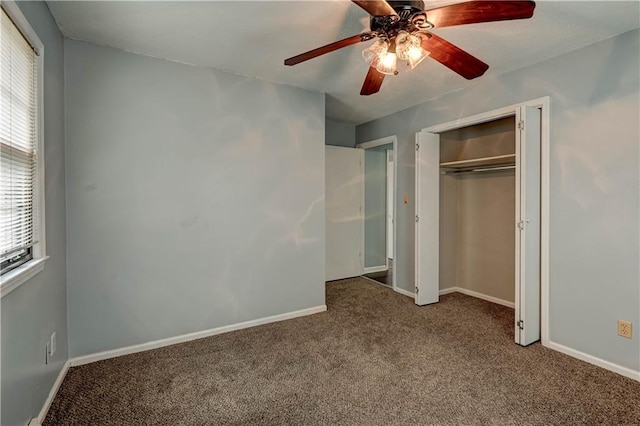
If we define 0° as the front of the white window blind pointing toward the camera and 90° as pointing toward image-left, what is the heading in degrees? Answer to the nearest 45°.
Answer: approximately 270°

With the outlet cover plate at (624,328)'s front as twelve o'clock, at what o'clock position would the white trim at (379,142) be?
The white trim is roughly at 2 o'clock from the outlet cover plate.

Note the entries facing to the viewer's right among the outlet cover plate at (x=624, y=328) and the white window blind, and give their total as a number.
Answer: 1

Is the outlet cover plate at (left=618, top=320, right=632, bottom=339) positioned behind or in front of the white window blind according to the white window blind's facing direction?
in front

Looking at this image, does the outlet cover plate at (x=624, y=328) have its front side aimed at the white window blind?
yes

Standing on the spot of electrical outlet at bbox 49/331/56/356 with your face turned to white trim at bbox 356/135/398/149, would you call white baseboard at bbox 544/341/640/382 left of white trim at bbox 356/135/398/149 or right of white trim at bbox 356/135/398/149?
right

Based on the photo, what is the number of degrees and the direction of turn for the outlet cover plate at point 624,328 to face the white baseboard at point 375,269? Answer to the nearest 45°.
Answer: approximately 90° to its right

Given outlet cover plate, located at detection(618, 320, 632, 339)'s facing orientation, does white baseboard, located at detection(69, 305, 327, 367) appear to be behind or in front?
in front

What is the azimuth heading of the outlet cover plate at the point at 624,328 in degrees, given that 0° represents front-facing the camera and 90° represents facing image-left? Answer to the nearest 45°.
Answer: approximately 45°
